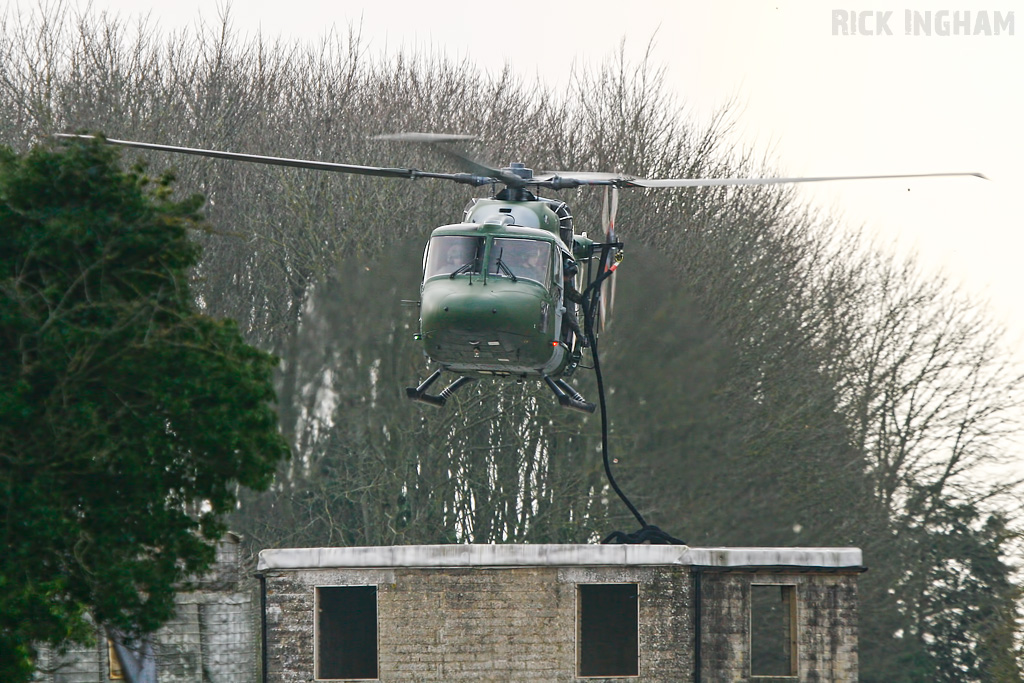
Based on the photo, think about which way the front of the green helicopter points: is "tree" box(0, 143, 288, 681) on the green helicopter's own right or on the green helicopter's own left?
on the green helicopter's own right

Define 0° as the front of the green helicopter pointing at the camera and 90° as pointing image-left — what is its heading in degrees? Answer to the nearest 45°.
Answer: approximately 0°
